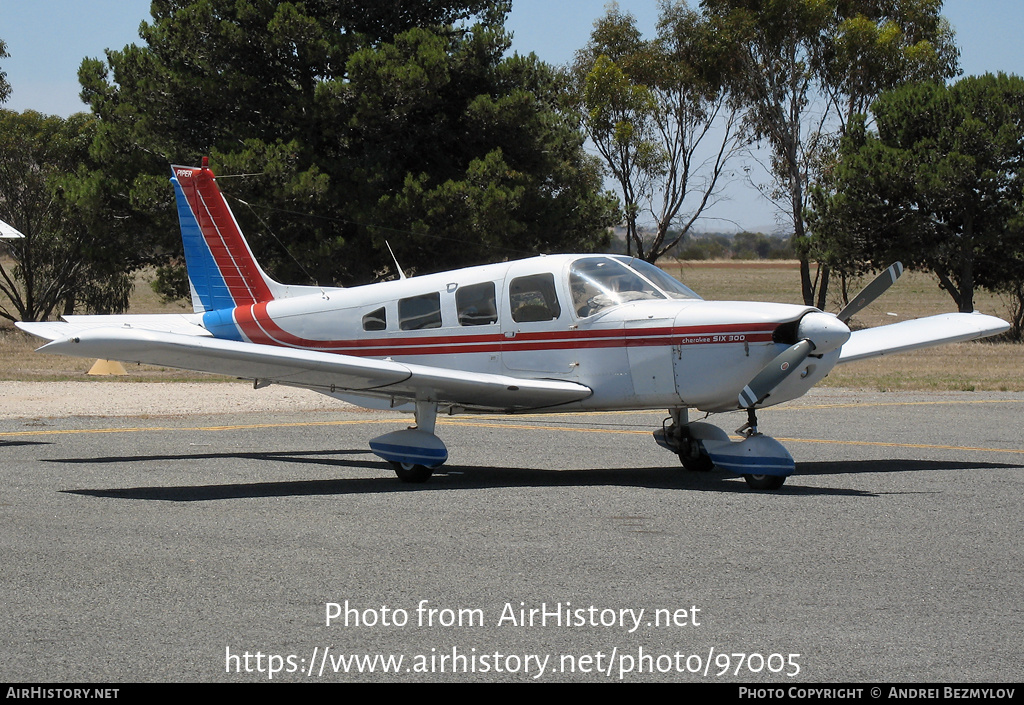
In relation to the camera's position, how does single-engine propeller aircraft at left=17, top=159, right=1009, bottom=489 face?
facing the viewer and to the right of the viewer
